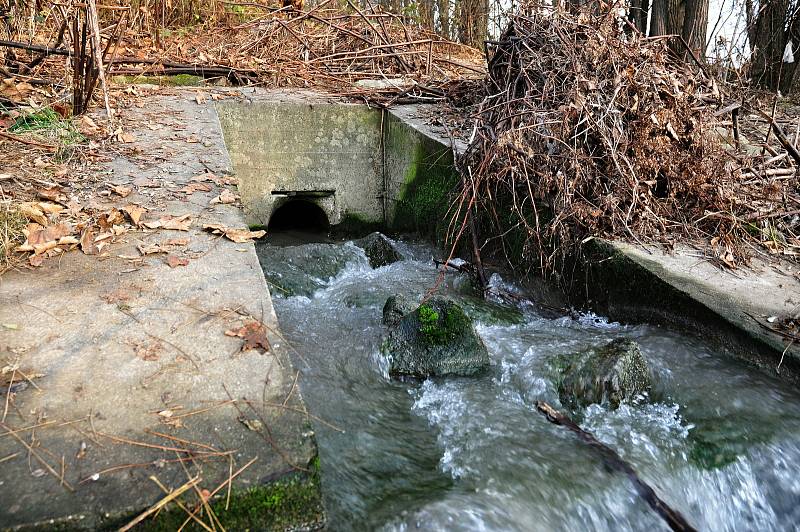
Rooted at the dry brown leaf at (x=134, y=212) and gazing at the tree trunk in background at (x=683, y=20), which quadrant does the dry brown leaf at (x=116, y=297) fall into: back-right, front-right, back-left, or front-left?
back-right

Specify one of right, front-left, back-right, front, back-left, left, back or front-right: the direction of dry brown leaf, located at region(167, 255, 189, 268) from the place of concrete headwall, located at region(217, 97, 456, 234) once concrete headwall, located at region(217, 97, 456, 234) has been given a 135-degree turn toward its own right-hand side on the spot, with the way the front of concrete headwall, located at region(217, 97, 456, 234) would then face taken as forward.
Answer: back-left

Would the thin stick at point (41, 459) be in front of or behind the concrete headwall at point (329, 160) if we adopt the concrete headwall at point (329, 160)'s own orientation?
in front

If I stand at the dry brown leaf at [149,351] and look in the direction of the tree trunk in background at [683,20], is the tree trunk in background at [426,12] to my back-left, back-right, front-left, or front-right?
front-left

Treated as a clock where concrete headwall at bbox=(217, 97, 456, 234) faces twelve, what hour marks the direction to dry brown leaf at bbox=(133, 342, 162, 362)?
The dry brown leaf is roughly at 12 o'clock from the concrete headwall.

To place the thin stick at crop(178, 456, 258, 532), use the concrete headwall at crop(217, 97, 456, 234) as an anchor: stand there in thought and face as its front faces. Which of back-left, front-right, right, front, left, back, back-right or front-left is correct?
front

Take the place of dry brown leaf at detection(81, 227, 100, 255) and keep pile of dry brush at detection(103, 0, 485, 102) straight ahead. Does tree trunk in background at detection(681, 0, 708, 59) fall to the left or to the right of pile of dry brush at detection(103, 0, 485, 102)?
right

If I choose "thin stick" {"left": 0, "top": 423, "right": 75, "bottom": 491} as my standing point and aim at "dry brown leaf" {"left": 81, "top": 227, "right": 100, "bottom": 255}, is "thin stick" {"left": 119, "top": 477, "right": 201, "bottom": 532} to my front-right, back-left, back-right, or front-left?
back-right

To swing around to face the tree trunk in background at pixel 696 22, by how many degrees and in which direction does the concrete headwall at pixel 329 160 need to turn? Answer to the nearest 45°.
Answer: approximately 90° to its left

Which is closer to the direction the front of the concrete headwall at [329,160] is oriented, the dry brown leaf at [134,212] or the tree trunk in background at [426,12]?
the dry brown leaf

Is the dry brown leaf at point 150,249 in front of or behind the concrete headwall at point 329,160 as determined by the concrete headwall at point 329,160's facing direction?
in front

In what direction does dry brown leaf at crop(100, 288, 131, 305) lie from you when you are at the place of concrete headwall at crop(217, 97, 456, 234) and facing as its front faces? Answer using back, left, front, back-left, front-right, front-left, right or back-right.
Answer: front

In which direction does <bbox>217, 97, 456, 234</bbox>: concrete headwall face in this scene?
toward the camera
